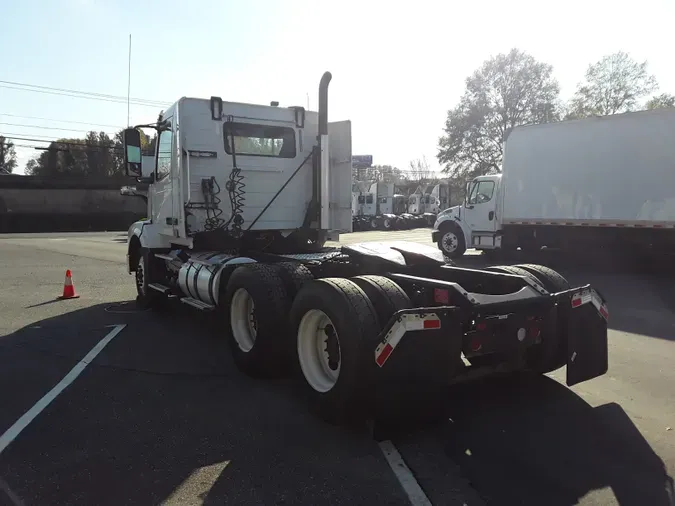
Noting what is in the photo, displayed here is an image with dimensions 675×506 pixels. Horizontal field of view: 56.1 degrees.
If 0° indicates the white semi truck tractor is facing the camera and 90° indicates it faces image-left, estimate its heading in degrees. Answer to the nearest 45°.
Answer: approximately 135°

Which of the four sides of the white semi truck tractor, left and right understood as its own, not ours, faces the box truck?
right

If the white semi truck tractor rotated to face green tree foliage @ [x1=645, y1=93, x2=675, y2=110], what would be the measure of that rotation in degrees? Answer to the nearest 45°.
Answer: approximately 90° to its right

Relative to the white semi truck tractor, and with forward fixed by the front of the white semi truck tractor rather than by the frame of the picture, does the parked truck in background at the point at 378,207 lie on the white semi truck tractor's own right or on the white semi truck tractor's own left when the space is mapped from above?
on the white semi truck tractor's own right
